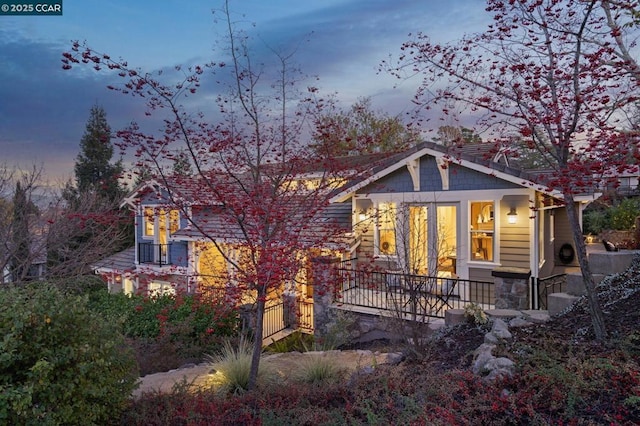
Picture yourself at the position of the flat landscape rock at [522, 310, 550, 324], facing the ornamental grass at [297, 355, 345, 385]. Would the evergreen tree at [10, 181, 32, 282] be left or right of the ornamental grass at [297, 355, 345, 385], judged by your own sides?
right

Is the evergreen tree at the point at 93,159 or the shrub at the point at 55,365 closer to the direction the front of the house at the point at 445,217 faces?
the shrub

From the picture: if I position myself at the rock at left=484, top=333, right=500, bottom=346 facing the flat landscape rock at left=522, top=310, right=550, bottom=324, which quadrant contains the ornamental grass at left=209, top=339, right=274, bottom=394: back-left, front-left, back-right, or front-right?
back-left

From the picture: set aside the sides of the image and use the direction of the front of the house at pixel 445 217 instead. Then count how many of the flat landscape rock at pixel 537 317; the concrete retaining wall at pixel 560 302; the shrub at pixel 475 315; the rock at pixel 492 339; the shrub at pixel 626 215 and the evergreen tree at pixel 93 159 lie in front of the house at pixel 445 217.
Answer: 4

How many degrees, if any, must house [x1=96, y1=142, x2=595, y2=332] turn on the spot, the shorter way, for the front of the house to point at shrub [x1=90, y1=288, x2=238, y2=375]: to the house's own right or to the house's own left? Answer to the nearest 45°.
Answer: approximately 90° to the house's own right

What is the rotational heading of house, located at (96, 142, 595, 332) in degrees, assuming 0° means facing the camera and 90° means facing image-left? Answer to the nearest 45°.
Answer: approximately 0°

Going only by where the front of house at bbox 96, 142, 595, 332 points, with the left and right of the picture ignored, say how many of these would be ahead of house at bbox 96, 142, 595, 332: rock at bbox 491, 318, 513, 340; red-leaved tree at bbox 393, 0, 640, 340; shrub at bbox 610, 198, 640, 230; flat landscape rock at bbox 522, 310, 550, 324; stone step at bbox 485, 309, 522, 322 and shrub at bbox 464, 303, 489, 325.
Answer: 5

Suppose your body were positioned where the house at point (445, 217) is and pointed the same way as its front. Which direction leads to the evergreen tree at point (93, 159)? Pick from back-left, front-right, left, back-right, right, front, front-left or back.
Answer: back-right

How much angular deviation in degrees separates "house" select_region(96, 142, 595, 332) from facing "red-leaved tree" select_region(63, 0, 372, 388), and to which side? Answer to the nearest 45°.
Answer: approximately 45° to its right
